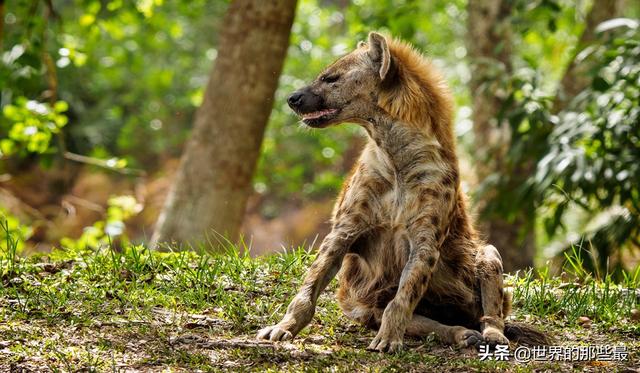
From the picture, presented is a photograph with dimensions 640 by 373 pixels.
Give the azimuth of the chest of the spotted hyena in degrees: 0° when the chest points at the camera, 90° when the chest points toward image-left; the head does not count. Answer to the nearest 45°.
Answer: approximately 45°

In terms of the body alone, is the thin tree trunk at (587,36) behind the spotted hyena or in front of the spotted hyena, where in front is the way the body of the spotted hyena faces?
behind

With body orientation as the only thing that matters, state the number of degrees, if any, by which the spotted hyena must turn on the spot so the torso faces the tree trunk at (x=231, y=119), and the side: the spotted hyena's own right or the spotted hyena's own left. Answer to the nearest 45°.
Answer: approximately 90° to the spotted hyena's own right

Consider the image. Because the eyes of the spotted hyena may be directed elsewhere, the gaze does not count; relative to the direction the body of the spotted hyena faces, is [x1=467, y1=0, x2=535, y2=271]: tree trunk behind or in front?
behind
